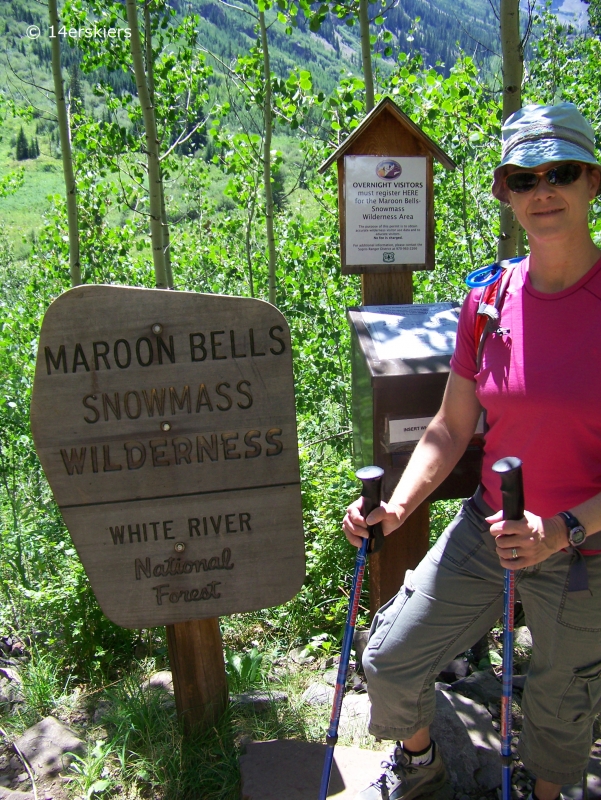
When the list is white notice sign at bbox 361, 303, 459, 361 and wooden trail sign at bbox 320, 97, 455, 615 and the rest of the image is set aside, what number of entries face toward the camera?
2

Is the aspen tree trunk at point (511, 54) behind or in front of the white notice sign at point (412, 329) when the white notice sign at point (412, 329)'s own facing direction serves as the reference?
behind

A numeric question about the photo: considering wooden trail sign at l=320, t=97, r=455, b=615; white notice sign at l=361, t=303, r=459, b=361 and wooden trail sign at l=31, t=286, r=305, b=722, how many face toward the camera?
3

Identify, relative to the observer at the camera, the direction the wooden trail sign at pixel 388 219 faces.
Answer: facing the viewer

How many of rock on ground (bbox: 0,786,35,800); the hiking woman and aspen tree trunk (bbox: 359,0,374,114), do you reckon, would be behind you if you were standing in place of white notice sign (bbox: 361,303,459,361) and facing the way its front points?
1

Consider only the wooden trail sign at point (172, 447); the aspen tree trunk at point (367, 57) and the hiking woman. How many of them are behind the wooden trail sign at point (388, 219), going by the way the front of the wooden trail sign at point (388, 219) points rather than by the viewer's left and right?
1

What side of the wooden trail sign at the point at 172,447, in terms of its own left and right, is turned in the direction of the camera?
front

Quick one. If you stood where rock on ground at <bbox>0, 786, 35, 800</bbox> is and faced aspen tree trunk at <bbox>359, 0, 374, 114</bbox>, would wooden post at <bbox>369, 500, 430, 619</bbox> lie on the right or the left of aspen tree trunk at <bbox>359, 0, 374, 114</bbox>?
right
